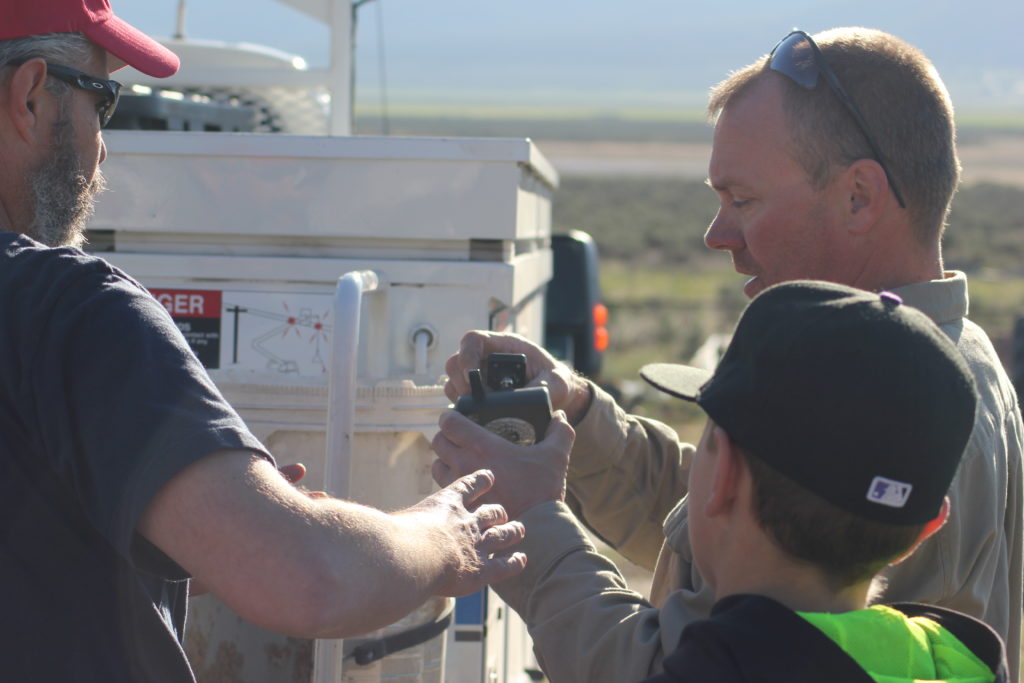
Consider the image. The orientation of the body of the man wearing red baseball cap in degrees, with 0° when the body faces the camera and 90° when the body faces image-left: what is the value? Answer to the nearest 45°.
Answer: approximately 225°

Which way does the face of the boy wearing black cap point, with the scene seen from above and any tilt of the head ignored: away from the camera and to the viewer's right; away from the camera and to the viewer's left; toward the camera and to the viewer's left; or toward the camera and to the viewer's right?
away from the camera and to the viewer's left

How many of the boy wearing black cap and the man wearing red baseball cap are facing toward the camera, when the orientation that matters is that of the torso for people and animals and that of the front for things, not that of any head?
0

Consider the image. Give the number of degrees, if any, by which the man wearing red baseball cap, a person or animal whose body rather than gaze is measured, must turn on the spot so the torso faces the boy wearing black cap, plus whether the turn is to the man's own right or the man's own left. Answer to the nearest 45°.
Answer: approximately 45° to the man's own right

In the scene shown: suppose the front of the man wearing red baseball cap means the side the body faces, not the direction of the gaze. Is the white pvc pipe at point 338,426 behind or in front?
in front

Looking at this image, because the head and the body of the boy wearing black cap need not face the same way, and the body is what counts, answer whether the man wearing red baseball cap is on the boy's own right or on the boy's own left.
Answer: on the boy's own left

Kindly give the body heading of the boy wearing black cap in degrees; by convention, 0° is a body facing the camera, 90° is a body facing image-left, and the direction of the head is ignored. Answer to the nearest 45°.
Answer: approximately 135°
